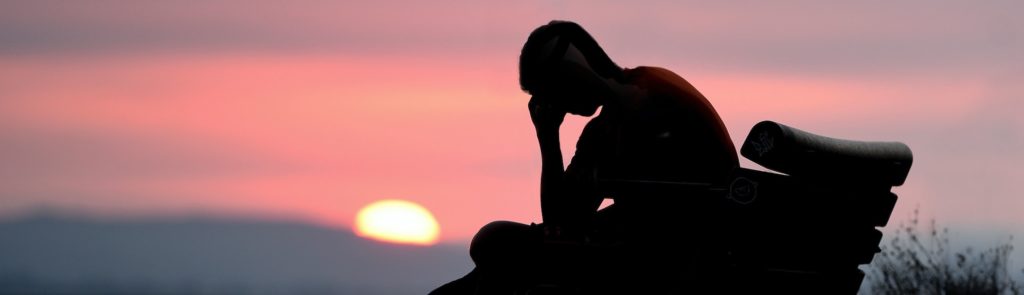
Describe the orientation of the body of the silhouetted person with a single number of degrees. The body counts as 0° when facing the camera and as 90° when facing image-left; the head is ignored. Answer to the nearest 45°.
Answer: approximately 90°

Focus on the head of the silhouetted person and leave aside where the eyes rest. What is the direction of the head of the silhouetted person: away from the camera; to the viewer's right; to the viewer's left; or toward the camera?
to the viewer's left
